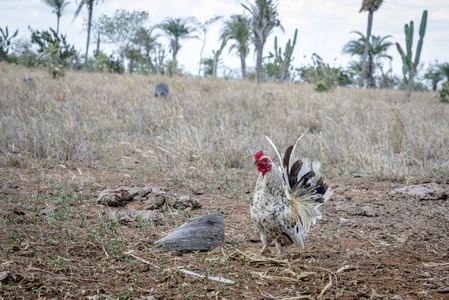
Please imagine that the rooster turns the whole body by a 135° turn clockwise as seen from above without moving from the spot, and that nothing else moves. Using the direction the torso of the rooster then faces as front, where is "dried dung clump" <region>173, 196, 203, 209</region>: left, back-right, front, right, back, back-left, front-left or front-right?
front-left

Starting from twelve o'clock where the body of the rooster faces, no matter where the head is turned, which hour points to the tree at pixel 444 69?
The tree is roughly at 5 o'clock from the rooster.

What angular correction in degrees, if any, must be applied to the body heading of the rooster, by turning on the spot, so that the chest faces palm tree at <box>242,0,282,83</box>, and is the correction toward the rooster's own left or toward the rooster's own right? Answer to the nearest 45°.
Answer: approximately 135° to the rooster's own right

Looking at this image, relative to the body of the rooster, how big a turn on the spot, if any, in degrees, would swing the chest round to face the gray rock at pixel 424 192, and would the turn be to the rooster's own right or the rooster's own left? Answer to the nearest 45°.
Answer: approximately 180°

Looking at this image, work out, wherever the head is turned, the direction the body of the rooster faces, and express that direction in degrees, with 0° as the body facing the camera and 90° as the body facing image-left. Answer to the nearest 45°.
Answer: approximately 45°

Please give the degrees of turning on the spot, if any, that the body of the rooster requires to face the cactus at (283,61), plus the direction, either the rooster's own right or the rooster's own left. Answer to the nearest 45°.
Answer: approximately 135° to the rooster's own right
